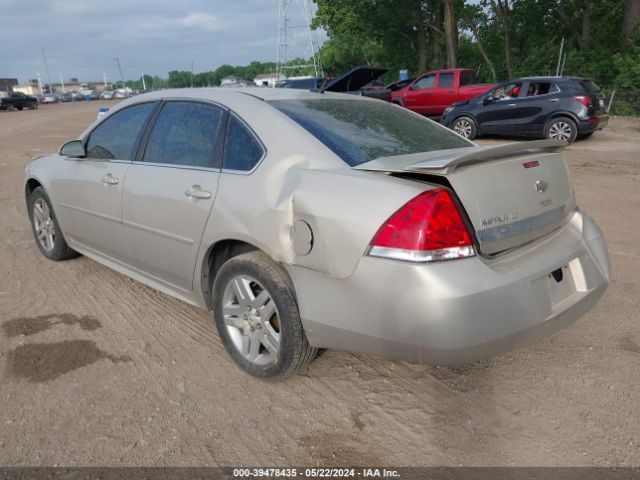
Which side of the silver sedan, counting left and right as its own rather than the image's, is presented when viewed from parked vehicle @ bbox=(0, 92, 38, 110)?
front

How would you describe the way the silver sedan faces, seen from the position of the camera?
facing away from the viewer and to the left of the viewer

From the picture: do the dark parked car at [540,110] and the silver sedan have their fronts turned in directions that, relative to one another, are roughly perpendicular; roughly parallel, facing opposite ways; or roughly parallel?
roughly parallel

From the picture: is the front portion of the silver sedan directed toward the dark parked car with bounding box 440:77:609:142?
no

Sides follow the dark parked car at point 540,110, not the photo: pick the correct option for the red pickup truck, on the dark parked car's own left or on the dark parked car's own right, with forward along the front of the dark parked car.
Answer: on the dark parked car's own right

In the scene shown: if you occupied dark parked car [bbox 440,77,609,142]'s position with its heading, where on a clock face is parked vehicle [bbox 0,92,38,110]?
The parked vehicle is roughly at 1 o'clock from the dark parked car.

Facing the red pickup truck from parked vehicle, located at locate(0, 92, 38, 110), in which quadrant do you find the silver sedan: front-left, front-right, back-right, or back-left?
front-right

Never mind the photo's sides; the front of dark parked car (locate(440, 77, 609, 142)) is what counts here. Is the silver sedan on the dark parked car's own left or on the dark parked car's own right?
on the dark parked car's own left

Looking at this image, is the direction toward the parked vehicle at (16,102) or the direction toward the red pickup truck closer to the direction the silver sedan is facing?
the parked vehicle

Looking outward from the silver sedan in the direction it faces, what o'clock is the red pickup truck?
The red pickup truck is roughly at 2 o'clock from the silver sedan.

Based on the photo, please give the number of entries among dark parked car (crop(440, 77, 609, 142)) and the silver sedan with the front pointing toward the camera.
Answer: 0

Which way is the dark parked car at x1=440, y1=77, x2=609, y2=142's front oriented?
to the viewer's left
